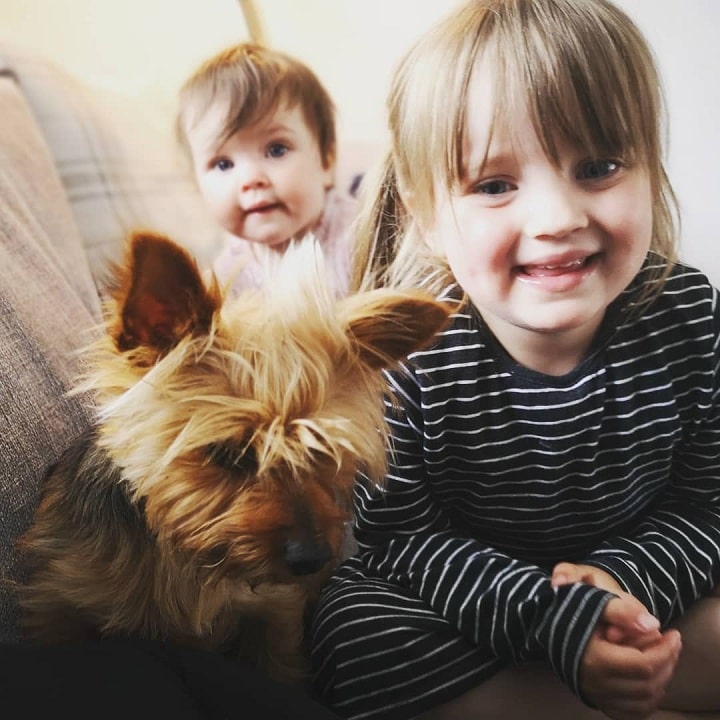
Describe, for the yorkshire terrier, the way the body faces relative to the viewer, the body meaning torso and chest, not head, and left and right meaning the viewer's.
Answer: facing the viewer and to the right of the viewer

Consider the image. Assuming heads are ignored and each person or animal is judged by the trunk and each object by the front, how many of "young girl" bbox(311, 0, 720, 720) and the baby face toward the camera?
2

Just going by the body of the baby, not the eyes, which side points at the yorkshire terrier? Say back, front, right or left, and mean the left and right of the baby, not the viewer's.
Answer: front

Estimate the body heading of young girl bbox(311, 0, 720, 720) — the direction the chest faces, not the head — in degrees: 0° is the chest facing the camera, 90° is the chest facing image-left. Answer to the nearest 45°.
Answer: approximately 0°

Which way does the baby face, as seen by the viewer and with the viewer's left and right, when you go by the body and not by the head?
facing the viewer
